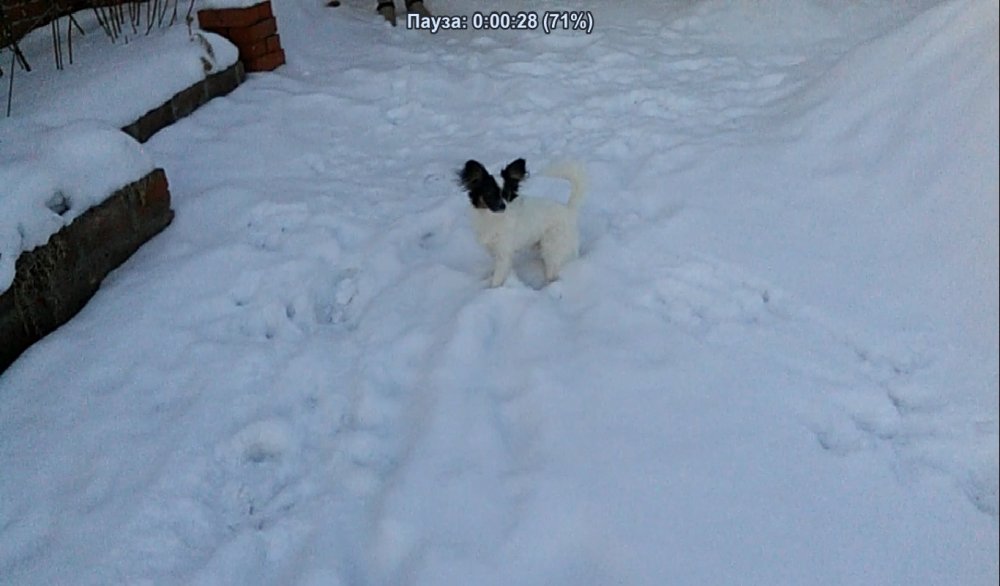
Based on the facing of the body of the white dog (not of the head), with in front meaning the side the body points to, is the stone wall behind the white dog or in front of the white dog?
in front

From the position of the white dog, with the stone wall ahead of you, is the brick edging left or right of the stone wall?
right

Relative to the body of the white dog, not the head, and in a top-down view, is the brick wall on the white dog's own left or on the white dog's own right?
on the white dog's own right

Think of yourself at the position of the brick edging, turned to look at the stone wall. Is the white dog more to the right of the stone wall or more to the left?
left

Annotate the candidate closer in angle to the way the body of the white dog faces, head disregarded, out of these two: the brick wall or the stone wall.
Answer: the stone wall

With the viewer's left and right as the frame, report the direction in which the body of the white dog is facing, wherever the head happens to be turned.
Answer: facing to the left of the viewer

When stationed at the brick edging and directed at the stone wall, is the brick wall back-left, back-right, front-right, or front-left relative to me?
back-left
